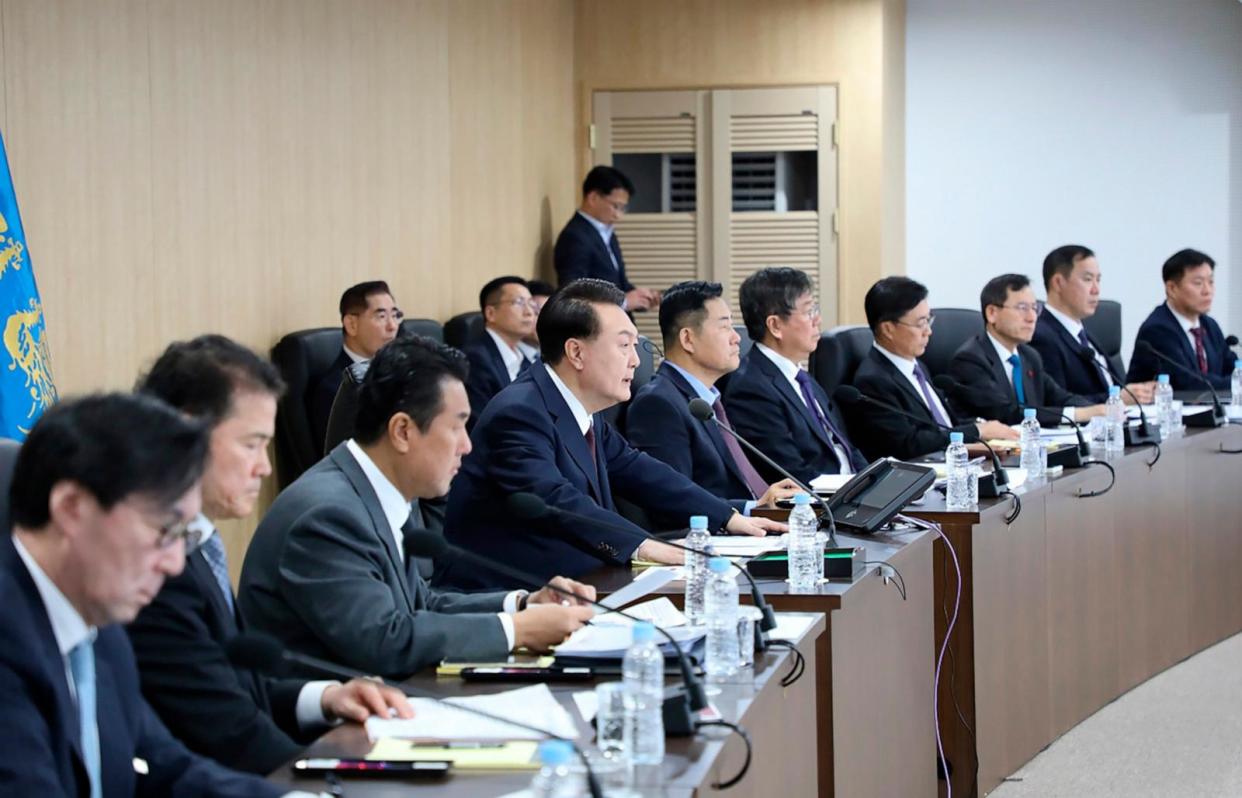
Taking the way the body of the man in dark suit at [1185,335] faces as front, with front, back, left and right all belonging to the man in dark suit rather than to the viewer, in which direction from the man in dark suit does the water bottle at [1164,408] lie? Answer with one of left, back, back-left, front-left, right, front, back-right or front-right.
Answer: front-right

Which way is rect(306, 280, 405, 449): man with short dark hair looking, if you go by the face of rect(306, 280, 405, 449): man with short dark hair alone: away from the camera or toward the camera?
toward the camera

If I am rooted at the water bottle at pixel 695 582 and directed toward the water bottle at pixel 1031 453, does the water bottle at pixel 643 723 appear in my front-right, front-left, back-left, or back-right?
back-right

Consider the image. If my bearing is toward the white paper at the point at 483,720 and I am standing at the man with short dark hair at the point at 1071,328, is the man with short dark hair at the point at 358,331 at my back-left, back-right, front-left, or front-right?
front-right

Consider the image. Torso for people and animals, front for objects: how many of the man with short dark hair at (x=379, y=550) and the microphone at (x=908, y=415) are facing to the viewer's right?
1

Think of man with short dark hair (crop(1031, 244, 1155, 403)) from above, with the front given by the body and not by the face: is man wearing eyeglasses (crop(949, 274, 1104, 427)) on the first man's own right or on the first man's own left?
on the first man's own right

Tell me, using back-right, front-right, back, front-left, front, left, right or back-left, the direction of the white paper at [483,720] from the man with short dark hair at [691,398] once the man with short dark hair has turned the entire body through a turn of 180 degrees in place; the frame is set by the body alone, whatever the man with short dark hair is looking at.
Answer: left

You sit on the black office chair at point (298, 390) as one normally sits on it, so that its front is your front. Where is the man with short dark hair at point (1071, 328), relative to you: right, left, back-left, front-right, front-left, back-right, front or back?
front-left

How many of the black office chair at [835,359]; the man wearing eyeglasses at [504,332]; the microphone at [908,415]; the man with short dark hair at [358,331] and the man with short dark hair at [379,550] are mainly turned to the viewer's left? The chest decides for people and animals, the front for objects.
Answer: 1

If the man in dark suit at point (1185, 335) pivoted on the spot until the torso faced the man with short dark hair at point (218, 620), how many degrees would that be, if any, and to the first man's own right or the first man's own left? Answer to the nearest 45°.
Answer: approximately 45° to the first man's own right

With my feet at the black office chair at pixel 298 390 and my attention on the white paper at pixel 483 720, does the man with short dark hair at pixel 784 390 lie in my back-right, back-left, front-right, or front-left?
front-left

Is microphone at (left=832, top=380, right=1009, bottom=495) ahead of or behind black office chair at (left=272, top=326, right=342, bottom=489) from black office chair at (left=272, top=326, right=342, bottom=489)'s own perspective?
ahead

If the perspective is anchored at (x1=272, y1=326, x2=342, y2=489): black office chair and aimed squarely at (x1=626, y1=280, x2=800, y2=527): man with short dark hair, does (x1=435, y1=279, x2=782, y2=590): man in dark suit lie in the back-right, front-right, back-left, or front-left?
front-right

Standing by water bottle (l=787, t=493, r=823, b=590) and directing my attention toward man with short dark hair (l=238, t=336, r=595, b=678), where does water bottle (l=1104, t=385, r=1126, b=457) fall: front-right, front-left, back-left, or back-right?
back-right

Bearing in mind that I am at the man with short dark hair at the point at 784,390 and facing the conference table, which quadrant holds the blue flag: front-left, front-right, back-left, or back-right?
front-right

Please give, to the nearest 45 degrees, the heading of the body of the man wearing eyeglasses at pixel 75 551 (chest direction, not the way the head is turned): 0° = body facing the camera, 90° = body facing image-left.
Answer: approximately 315°
